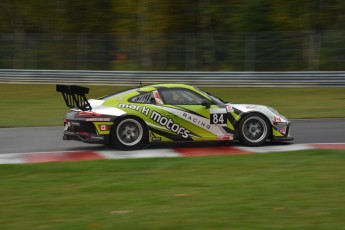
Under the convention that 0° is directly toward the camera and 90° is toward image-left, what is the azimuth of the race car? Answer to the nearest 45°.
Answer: approximately 270°

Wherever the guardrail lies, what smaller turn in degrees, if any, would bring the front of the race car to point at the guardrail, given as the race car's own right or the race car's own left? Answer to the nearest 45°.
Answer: approximately 90° to the race car's own left
